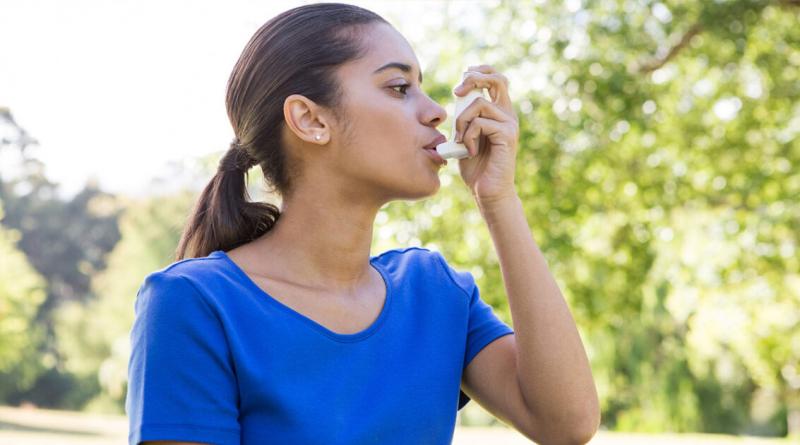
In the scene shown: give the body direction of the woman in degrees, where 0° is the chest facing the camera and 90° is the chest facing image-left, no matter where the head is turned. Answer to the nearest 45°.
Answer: approximately 315°

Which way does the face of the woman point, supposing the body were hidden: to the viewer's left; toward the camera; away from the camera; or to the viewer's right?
to the viewer's right
